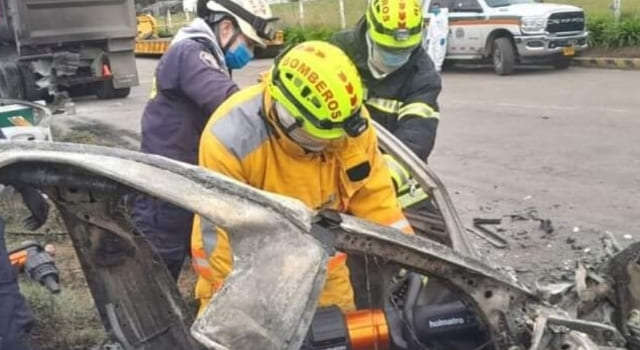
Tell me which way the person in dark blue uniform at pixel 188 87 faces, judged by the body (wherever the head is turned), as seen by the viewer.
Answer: to the viewer's right

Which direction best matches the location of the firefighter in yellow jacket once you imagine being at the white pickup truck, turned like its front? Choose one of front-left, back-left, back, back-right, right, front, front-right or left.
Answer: front-right

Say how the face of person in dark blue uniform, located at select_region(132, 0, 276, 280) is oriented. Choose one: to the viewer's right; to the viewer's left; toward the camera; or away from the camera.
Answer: to the viewer's right

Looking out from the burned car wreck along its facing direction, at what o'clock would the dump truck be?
The dump truck is roughly at 7 o'clock from the burned car wreck.

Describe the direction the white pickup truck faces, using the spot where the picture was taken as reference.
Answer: facing the viewer and to the right of the viewer

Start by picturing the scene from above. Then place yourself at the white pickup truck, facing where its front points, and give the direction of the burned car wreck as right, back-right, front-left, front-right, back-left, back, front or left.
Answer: front-right

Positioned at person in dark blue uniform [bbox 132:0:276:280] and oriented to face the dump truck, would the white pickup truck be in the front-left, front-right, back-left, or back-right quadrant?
front-right

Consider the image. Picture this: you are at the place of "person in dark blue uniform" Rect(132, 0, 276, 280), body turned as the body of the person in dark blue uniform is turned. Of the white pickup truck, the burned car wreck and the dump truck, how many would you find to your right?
1

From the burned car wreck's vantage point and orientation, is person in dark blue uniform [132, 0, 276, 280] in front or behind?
behind
